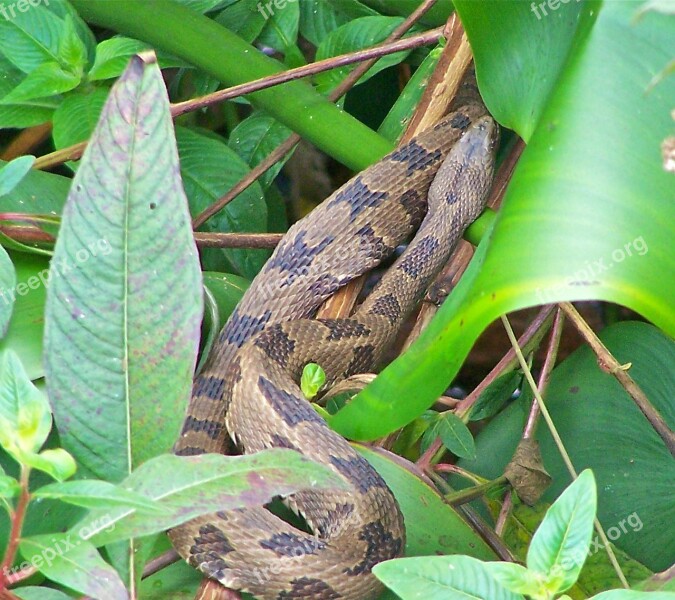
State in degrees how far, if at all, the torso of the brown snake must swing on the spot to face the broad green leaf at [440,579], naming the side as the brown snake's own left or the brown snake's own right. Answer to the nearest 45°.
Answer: approximately 135° to the brown snake's own right

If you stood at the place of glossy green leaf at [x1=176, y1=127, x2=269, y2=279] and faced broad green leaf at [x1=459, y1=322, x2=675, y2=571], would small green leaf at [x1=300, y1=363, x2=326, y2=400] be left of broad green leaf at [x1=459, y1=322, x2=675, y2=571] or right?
right

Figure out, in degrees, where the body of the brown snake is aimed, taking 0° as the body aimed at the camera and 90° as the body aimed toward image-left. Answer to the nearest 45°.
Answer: approximately 225°

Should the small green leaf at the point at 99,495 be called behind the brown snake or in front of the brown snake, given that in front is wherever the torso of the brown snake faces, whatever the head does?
behind
